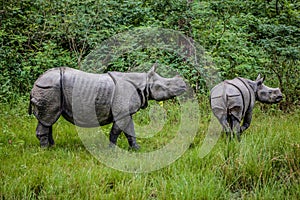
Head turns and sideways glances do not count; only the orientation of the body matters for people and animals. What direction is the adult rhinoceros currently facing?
to the viewer's right

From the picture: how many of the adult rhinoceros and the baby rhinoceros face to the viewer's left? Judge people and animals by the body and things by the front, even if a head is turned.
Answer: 0

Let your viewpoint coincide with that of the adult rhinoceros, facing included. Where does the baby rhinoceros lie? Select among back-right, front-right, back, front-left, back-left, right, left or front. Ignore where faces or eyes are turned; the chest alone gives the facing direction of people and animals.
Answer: front

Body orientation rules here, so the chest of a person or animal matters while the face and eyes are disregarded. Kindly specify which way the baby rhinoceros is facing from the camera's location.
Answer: facing away from the viewer and to the right of the viewer
